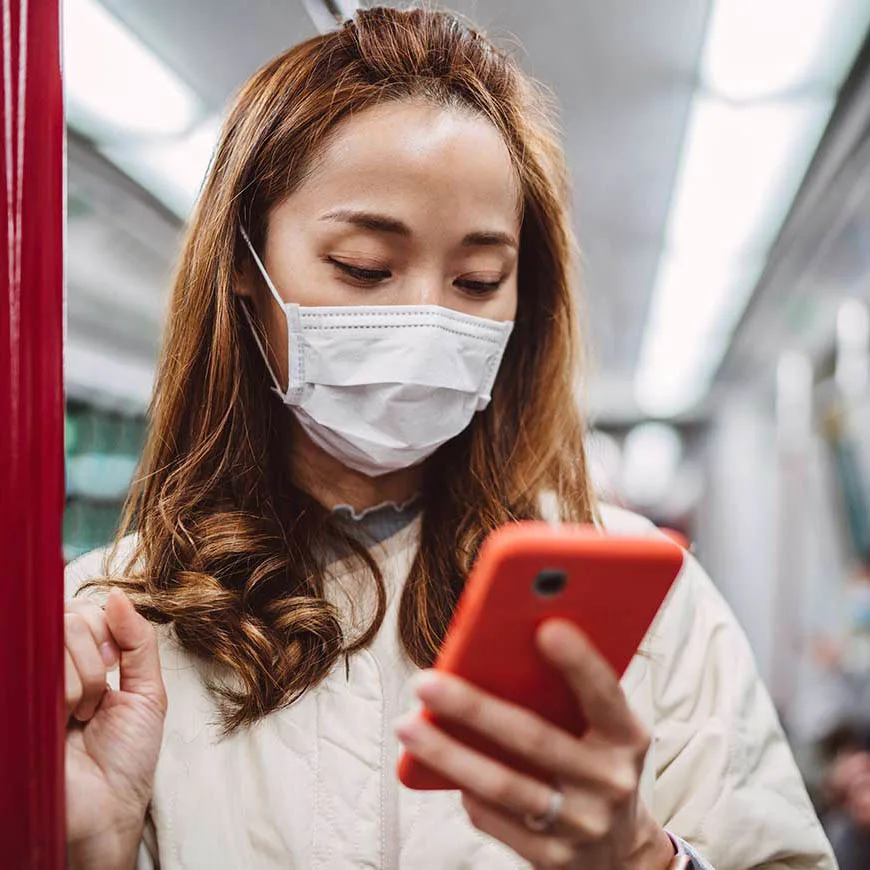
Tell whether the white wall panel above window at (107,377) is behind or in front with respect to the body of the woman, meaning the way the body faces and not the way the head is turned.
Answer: behind

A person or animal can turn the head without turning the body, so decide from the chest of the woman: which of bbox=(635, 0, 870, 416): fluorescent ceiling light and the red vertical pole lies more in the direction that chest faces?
the red vertical pole

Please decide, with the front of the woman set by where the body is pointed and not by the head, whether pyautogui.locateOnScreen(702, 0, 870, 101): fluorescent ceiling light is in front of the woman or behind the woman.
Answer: behind

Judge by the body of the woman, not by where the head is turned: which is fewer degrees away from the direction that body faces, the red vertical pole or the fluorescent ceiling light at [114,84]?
the red vertical pole

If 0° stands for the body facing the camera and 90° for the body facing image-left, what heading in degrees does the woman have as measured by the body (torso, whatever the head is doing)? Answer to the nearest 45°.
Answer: approximately 0°

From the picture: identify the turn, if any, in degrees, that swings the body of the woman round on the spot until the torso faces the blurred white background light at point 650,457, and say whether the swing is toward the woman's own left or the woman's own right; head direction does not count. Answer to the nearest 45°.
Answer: approximately 180°

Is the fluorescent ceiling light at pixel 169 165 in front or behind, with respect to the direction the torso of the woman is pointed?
behind

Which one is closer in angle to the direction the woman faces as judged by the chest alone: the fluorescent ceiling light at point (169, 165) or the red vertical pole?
the red vertical pole
